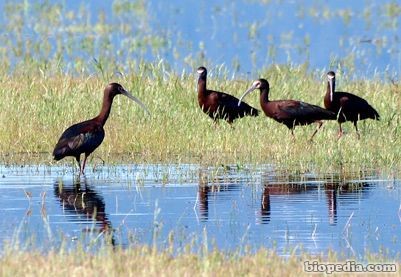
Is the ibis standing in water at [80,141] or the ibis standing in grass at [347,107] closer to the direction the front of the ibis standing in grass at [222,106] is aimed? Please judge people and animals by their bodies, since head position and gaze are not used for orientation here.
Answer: the ibis standing in water

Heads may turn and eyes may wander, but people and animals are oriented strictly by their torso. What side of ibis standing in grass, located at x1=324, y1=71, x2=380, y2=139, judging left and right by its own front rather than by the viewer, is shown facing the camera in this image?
left

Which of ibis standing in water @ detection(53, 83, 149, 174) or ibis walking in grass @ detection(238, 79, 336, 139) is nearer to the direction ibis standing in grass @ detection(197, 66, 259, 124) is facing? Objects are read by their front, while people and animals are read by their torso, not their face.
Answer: the ibis standing in water

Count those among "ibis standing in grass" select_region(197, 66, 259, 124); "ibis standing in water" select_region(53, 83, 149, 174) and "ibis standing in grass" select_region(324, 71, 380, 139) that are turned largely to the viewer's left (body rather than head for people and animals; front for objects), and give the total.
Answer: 2

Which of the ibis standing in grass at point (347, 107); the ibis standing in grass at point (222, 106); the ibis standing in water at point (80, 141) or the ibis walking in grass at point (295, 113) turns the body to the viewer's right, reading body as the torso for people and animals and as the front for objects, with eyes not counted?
the ibis standing in water

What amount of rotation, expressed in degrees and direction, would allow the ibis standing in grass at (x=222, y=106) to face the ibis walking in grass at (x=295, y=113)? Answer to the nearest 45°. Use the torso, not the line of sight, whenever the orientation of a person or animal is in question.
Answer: approximately 135° to its left

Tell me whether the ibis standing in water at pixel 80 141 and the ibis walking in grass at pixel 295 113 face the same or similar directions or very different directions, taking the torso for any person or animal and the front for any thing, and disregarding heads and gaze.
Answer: very different directions

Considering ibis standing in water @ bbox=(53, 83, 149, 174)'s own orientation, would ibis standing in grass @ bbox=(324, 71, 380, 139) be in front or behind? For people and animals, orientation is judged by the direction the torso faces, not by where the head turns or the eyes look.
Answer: in front

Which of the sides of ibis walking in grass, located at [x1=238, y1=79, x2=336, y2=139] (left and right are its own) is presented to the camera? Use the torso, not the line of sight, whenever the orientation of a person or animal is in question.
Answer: left

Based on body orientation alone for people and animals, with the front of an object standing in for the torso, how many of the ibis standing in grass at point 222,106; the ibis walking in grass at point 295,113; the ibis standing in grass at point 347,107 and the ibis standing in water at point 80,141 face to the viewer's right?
1

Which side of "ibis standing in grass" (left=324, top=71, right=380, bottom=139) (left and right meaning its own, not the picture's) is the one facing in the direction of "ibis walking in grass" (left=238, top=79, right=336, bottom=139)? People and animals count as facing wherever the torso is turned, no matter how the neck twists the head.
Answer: front

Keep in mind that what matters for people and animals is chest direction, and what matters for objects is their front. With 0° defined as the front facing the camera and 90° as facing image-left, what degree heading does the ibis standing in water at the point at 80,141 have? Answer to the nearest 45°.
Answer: approximately 270°

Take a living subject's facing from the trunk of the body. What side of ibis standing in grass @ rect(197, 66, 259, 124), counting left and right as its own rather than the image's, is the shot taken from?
left
